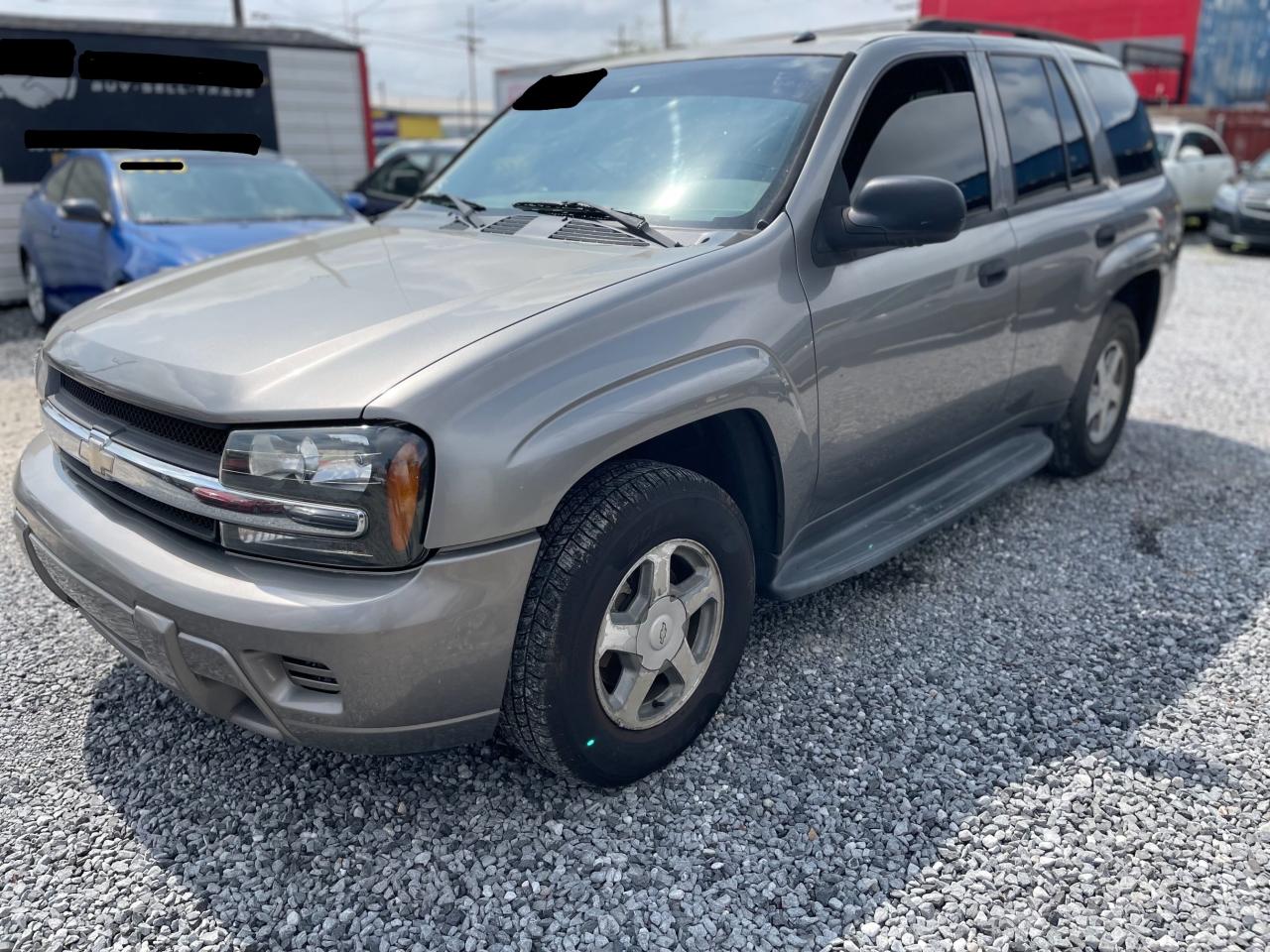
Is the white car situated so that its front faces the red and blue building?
no

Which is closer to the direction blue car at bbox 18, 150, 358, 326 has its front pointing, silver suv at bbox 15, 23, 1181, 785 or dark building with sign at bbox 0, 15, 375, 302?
the silver suv

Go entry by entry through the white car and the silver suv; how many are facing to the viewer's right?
0

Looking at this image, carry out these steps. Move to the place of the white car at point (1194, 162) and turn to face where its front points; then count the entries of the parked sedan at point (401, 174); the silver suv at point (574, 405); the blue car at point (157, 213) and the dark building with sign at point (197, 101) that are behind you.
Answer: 0

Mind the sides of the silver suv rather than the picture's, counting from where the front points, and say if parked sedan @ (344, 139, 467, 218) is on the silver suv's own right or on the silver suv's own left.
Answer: on the silver suv's own right

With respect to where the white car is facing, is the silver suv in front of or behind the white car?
in front

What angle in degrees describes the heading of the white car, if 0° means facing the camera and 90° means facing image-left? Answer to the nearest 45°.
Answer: approximately 45°

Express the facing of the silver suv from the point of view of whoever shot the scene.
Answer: facing the viewer and to the left of the viewer

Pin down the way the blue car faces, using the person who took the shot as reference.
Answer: facing the viewer and to the right of the viewer

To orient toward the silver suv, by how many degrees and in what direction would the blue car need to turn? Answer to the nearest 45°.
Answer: approximately 45° to its right

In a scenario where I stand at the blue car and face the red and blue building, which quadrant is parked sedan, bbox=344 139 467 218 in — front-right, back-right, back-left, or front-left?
front-left

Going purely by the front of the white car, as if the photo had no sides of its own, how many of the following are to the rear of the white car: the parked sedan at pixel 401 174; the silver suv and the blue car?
0

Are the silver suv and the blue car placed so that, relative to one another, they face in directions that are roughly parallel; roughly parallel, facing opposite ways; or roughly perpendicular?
roughly perpendicular

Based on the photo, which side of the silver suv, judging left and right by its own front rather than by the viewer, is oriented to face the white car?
back

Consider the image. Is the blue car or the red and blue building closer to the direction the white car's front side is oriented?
the blue car
